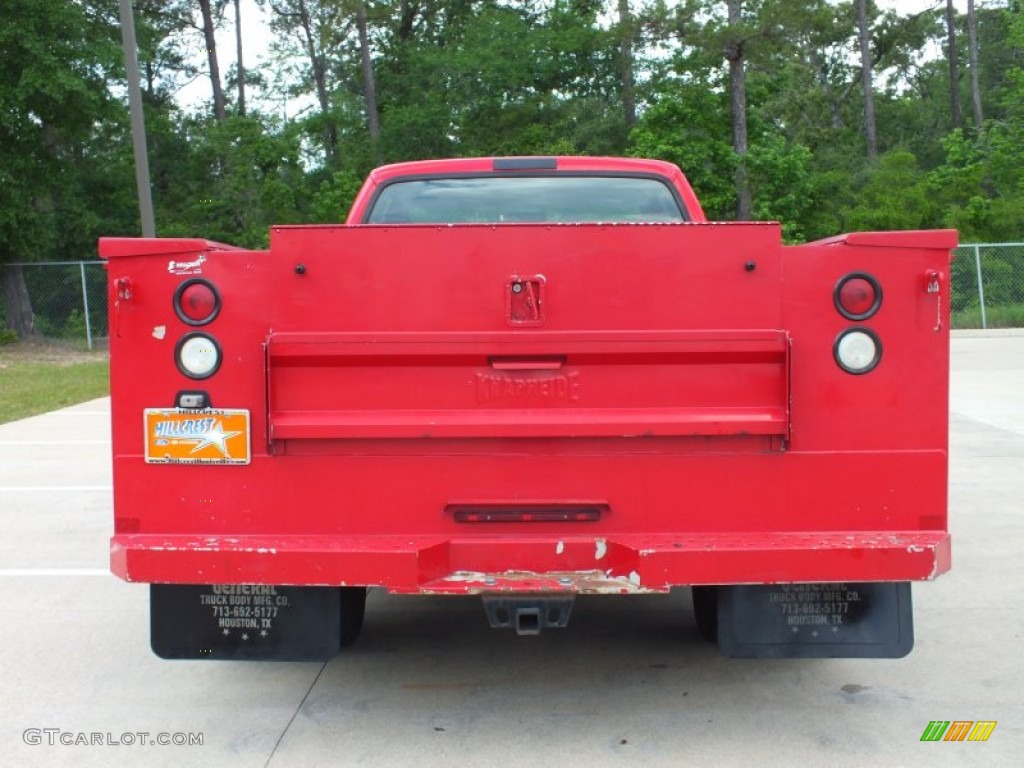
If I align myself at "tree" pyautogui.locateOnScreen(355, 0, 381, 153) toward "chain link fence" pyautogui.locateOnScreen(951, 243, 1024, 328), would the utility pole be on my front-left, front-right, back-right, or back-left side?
front-right

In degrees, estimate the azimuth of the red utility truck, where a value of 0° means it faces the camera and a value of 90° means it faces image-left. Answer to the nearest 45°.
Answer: approximately 180°

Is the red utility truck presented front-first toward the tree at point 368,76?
yes

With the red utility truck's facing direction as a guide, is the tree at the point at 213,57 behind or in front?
in front

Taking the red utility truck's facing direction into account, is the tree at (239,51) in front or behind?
in front

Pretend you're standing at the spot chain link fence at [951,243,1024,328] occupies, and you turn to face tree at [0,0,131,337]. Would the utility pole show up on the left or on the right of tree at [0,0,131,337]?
left

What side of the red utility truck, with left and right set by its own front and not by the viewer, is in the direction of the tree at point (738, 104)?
front
